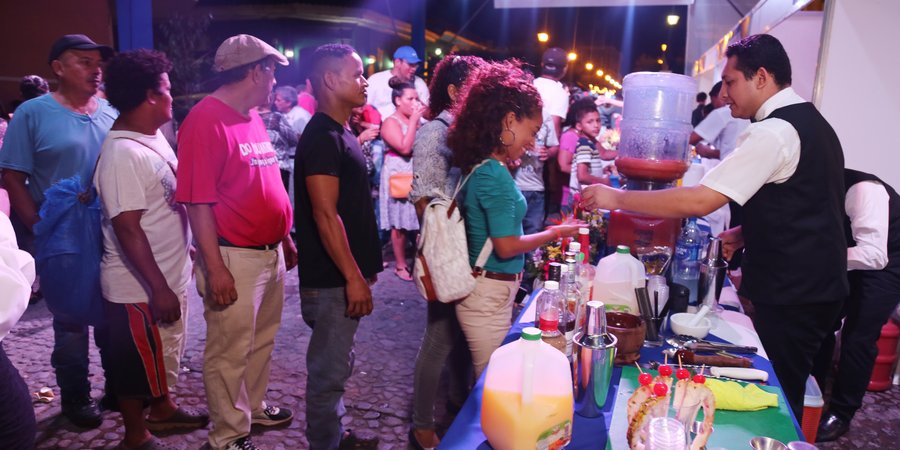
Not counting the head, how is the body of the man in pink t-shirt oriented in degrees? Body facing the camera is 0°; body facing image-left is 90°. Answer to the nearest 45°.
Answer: approximately 315°

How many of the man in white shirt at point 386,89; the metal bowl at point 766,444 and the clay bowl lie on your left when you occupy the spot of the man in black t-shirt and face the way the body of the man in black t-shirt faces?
1

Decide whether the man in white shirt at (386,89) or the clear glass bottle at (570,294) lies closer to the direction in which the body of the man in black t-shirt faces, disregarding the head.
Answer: the clear glass bottle

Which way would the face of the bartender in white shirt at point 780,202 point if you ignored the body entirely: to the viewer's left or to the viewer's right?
to the viewer's left

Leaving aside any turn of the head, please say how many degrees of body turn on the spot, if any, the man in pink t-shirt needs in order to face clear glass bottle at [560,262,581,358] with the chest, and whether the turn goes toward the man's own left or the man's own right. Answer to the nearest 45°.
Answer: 0° — they already face it

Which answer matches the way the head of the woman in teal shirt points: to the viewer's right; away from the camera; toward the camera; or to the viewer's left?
to the viewer's right

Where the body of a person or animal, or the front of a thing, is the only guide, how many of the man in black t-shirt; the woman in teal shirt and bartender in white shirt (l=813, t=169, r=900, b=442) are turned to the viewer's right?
2

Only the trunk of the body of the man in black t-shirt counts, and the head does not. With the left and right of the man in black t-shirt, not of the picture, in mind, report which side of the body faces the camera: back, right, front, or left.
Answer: right

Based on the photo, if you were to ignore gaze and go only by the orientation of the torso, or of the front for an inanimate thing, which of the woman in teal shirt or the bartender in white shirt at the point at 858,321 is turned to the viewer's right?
the woman in teal shirt

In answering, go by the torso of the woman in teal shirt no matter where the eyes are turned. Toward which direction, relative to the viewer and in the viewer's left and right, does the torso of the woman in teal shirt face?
facing to the right of the viewer

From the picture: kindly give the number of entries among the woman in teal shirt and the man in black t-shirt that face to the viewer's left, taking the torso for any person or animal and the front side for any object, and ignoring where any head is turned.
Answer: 0
